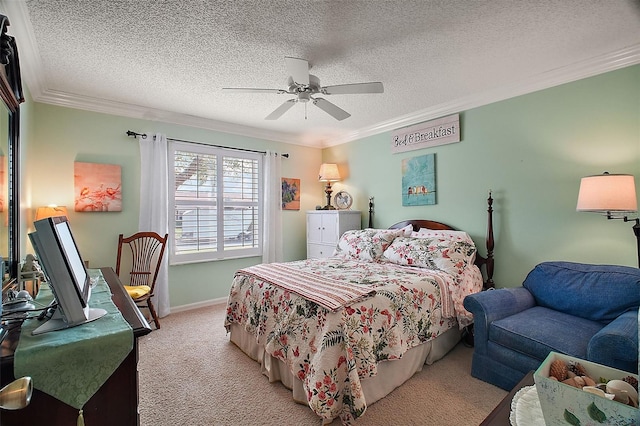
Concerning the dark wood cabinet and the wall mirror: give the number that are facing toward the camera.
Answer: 0

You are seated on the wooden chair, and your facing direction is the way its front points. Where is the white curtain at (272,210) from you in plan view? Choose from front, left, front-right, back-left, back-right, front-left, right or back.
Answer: back-left

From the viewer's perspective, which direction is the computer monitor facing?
to the viewer's right

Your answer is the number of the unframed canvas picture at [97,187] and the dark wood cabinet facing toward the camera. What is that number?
1

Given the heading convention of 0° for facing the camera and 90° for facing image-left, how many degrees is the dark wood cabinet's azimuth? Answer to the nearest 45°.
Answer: approximately 270°

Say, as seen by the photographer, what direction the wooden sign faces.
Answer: facing the viewer and to the left of the viewer

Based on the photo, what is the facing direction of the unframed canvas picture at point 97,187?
toward the camera

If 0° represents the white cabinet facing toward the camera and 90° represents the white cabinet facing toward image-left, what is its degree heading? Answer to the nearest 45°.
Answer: approximately 45°

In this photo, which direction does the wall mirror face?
to the viewer's right

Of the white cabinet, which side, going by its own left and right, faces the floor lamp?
left

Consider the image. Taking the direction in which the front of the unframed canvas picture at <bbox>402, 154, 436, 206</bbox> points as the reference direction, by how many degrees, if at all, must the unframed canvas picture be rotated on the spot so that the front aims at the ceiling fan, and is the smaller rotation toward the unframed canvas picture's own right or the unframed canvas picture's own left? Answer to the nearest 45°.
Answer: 0° — it already faces it
